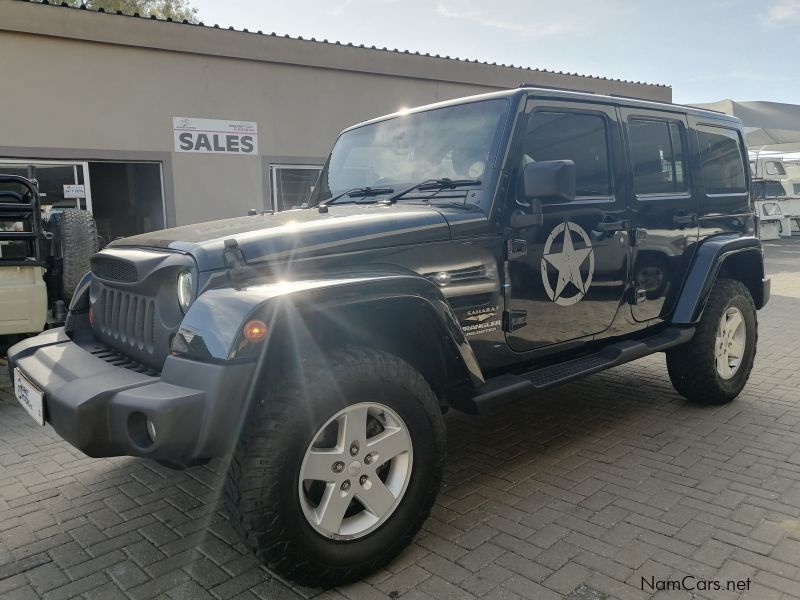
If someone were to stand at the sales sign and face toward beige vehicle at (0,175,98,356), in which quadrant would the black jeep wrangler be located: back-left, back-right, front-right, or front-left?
front-left

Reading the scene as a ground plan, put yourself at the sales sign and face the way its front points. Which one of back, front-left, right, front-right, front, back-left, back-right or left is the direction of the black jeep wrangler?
front

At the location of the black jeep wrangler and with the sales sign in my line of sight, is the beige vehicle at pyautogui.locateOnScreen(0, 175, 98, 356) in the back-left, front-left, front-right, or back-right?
front-left

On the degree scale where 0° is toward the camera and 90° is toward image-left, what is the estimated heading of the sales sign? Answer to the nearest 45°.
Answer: approximately 0°

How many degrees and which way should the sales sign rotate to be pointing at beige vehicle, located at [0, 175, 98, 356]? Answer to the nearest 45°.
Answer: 0° — it already faces it

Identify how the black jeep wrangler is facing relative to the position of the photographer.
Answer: facing the viewer and to the left of the viewer

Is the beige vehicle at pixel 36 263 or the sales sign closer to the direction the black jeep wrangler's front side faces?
the beige vehicle

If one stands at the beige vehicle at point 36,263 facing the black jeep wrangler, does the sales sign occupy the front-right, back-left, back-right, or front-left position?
back-left

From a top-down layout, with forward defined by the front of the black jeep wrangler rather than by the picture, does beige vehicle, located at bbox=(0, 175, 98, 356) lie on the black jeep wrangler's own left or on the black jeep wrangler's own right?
on the black jeep wrangler's own right

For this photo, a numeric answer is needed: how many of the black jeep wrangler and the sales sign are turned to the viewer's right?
0

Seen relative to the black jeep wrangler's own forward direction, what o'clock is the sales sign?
The sales sign is roughly at 4 o'clock from the black jeep wrangler.

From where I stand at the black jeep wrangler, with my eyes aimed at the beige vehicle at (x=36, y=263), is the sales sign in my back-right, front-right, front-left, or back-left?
front-right
